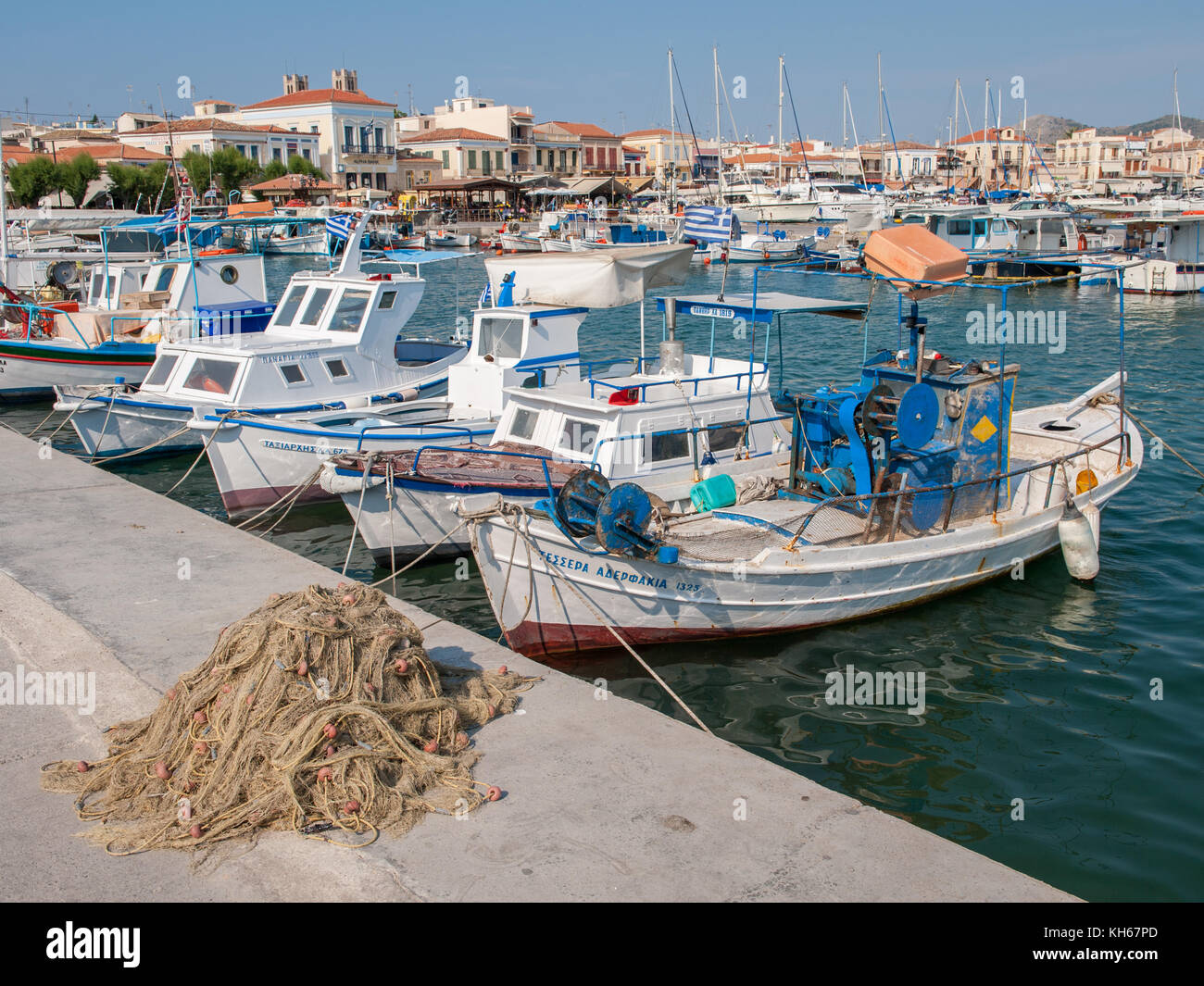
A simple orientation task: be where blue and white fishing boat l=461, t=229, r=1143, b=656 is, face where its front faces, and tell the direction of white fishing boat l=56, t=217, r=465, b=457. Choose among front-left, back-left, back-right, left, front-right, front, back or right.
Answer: right

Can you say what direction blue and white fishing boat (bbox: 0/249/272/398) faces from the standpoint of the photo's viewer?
facing the viewer and to the left of the viewer

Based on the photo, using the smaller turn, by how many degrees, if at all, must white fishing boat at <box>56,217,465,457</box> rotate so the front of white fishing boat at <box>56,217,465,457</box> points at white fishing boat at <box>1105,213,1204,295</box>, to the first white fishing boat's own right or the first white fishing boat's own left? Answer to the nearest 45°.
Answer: approximately 180°
